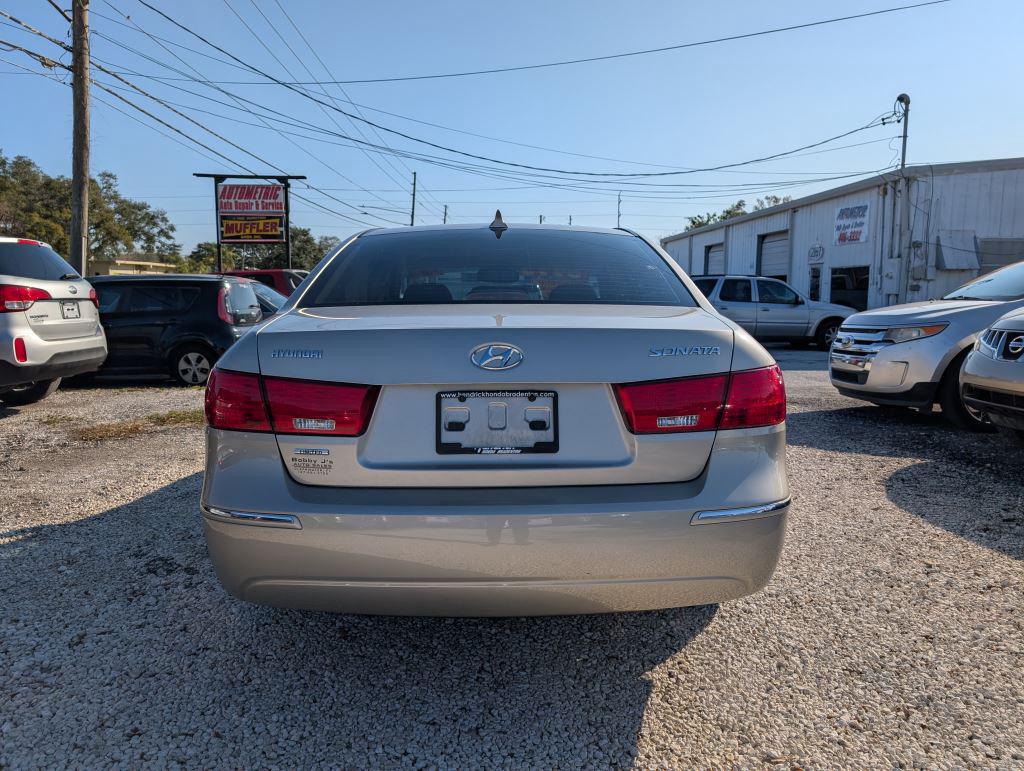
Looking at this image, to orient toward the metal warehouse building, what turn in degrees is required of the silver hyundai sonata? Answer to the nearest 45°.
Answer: approximately 45° to its right

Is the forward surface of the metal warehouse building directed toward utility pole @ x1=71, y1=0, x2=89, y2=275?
yes

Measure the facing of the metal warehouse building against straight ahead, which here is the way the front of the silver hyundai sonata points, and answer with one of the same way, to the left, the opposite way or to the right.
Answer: to the left

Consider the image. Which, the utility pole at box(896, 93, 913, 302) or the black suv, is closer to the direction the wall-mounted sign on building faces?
the black suv

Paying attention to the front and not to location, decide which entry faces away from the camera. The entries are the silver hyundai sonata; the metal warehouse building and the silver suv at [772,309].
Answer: the silver hyundai sonata

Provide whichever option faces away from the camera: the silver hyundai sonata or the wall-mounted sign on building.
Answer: the silver hyundai sonata

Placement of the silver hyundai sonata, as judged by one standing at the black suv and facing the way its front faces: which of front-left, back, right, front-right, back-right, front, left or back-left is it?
back-left

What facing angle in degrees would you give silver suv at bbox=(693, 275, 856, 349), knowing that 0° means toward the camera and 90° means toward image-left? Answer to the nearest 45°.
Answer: approximately 270°

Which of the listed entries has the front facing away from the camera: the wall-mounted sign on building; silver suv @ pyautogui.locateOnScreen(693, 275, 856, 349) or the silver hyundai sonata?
the silver hyundai sonata

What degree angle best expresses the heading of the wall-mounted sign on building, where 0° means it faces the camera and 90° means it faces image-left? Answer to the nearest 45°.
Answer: approximately 45°

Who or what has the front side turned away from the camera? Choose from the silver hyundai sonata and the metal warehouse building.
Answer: the silver hyundai sonata

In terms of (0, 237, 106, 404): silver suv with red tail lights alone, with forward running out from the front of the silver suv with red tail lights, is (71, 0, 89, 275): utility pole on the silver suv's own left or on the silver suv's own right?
on the silver suv's own right

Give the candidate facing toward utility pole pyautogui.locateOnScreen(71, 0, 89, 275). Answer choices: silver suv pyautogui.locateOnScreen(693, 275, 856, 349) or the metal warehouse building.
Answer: the metal warehouse building

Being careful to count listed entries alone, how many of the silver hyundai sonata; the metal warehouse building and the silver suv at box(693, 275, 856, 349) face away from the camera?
1

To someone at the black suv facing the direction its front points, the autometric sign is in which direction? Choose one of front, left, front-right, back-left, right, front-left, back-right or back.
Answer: front-right

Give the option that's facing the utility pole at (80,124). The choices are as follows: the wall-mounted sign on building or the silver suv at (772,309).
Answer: the wall-mounted sign on building

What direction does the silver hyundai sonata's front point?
away from the camera
